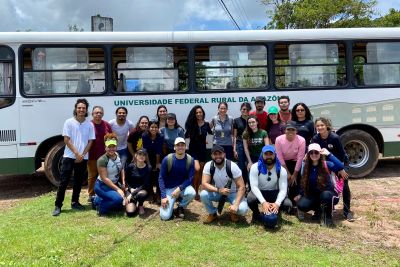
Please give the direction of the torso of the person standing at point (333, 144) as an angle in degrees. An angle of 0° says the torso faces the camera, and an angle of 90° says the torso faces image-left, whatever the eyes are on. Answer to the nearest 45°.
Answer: approximately 45°

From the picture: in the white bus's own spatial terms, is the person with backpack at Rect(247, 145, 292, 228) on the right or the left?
on its left

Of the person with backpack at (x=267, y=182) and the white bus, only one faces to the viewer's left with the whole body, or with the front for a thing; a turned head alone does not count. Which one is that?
the white bus

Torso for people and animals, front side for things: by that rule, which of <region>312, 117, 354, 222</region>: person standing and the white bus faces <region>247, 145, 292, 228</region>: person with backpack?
the person standing

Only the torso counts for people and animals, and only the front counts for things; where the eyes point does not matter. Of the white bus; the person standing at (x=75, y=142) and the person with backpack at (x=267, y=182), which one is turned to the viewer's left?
the white bus

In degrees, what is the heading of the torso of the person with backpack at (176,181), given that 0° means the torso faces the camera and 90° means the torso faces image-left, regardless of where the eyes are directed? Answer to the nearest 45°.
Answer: approximately 0°

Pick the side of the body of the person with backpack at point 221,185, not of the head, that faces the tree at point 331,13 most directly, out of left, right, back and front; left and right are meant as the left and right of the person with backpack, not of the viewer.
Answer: back

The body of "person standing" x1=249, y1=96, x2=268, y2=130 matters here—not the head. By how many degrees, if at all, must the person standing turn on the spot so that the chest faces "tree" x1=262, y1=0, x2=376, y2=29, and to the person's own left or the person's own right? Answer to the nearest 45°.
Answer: approximately 180°

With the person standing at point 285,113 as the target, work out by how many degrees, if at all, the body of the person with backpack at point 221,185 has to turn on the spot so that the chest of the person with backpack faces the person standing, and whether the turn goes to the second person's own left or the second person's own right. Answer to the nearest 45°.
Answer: approximately 135° to the second person's own left

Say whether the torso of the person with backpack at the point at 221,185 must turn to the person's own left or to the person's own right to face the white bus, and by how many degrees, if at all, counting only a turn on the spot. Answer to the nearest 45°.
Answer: approximately 180°

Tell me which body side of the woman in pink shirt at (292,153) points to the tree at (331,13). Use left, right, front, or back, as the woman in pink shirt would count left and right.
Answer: back
